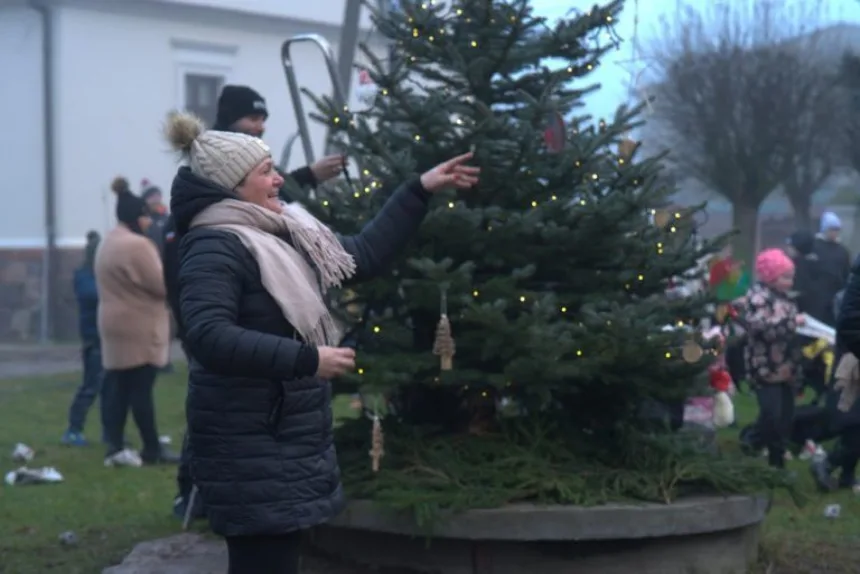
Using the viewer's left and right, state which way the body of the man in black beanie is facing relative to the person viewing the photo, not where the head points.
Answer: facing to the right of the viewer

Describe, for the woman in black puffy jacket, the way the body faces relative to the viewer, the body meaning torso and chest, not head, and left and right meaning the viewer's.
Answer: facing to the right of the viewer

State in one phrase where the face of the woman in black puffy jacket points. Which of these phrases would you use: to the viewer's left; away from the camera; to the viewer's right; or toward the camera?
to the viewer's right

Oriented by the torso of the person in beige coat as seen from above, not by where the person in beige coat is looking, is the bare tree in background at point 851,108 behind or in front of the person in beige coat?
in front

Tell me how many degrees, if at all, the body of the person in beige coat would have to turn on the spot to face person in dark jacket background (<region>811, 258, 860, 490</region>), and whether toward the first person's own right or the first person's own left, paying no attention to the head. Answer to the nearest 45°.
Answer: approximately 45° to the first person's own right
